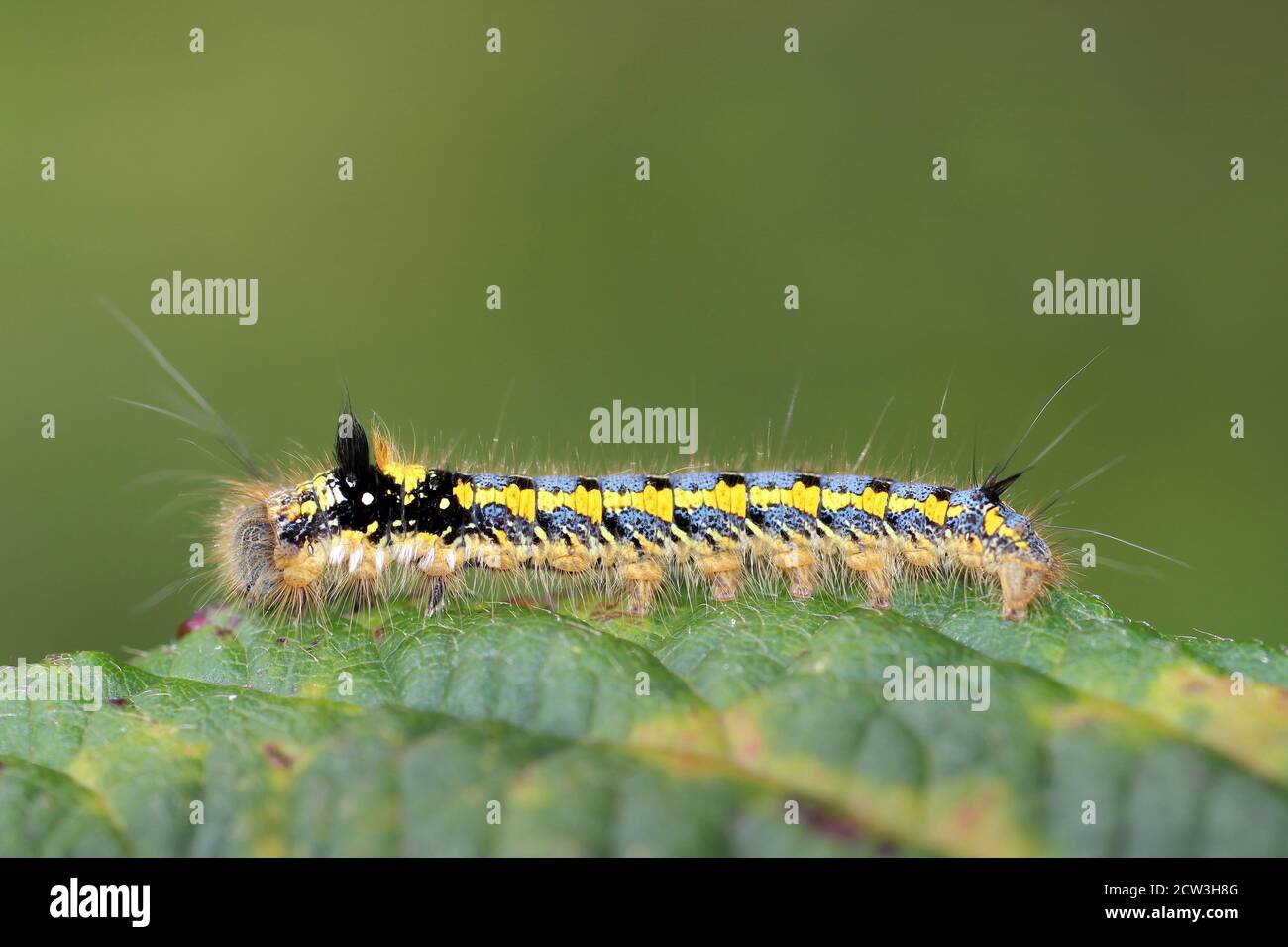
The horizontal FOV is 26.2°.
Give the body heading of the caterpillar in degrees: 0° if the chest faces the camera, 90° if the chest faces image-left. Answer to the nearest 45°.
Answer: approximately 90°
